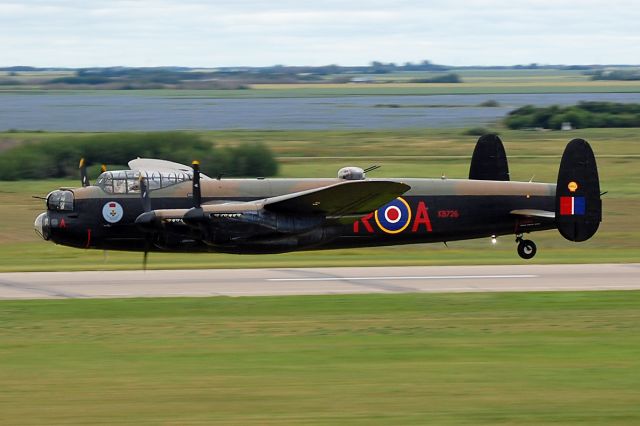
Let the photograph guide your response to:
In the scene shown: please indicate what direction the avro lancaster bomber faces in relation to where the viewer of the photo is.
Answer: facing to the left of the viewer
